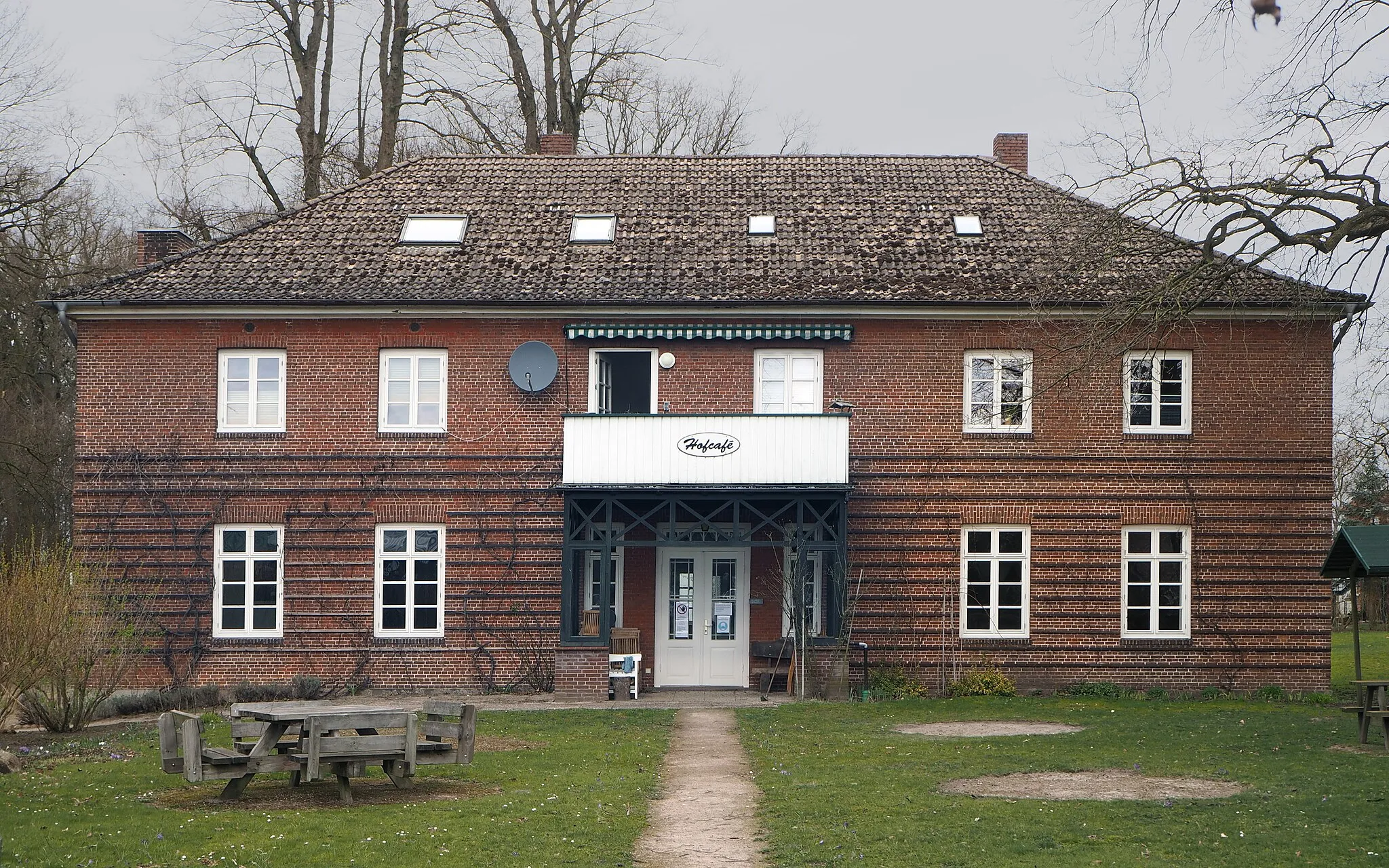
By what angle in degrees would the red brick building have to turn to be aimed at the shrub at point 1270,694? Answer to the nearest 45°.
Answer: approximately 90° to its left

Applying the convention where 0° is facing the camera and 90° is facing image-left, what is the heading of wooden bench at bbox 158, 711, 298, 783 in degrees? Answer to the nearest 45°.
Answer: approximately 270°

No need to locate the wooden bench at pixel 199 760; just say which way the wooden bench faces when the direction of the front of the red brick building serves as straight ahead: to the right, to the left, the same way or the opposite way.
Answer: to the left

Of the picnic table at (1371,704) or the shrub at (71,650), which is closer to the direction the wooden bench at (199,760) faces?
the picnic table

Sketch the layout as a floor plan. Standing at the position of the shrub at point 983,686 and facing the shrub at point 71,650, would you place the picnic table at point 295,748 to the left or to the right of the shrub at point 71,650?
left

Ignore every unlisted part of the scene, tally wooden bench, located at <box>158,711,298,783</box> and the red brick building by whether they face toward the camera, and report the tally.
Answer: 1

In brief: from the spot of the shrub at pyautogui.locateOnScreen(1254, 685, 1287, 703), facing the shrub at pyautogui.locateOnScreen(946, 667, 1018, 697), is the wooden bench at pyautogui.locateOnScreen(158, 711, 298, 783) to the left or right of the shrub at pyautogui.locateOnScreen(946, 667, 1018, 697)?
left

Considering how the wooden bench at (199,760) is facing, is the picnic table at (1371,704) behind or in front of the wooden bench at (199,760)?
in front

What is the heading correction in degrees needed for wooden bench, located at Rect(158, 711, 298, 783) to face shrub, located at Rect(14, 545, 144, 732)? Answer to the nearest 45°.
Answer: approximately 90° to its left

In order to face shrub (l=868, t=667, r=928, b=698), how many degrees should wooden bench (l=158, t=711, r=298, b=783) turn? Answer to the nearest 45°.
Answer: approximately 45° to its left

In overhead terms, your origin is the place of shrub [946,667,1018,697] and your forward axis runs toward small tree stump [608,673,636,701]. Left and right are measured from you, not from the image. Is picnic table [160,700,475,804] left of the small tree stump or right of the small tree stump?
left
